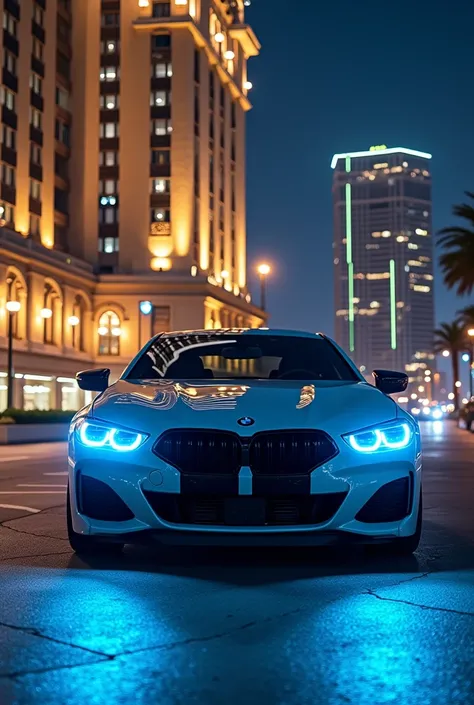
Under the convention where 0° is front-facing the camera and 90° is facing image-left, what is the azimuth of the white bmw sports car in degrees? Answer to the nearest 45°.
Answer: approximately 0°
